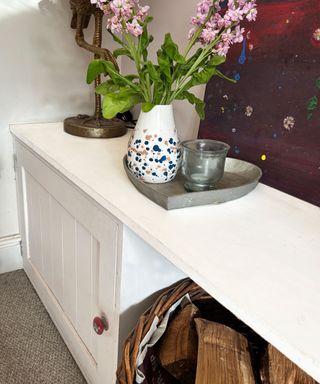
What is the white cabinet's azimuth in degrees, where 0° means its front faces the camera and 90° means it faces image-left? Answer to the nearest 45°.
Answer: approximately 45°

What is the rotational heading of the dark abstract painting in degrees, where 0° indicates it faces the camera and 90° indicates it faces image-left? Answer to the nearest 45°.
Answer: approximately 45°
